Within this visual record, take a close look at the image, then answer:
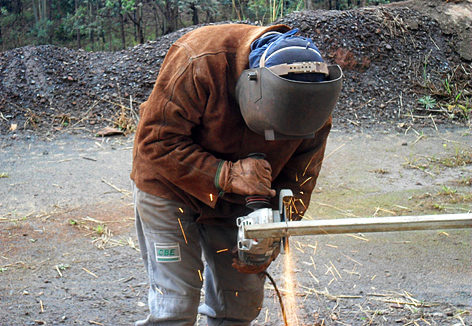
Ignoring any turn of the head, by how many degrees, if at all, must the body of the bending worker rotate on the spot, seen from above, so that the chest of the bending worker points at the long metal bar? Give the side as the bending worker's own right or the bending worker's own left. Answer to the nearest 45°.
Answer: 0° — they already face it

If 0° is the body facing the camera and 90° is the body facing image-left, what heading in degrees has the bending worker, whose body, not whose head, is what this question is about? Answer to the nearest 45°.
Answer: approximately 315°
